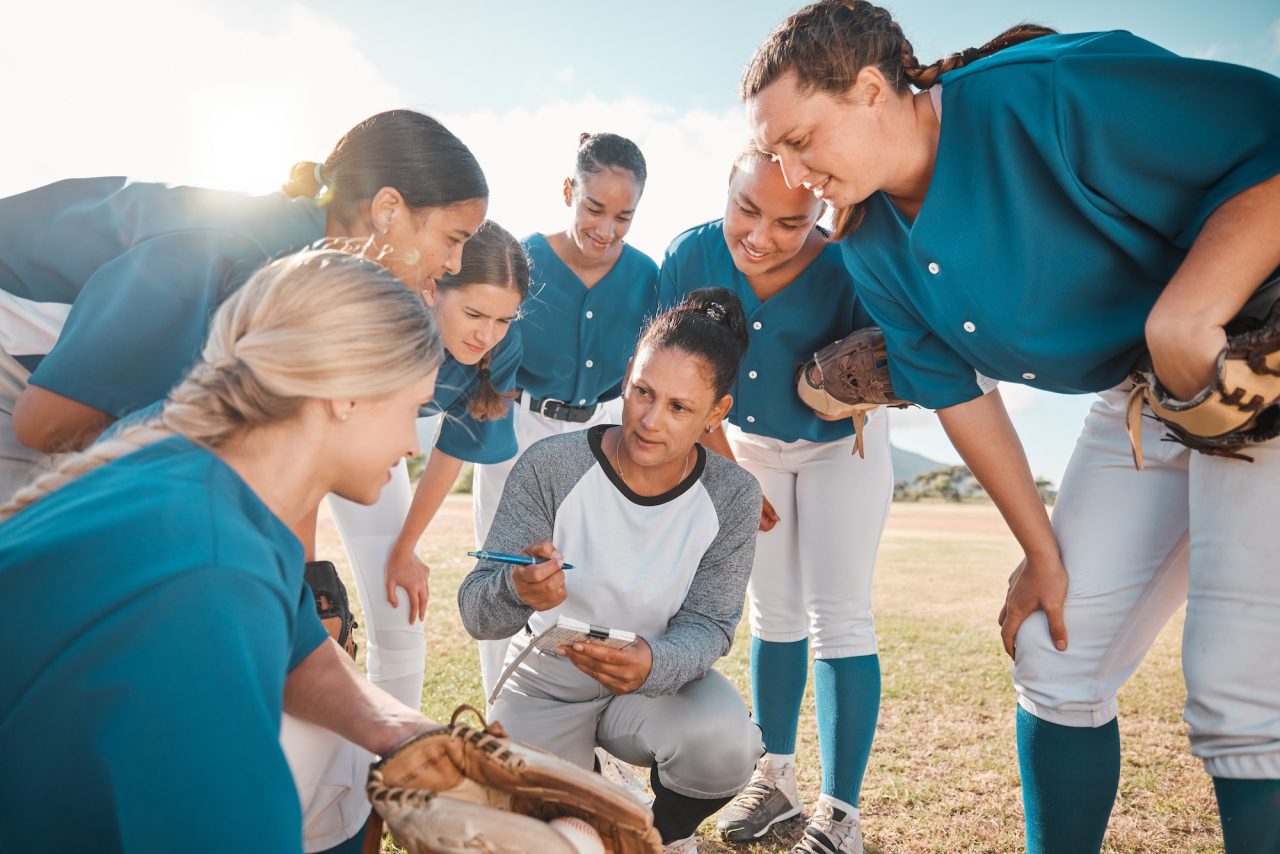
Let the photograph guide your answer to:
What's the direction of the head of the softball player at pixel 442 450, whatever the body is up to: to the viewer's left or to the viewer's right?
to the viewer's right

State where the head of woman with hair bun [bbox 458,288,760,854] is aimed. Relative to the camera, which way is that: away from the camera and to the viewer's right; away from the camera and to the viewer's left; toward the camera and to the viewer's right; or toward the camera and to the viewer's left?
toward the camera and to the viewer's left

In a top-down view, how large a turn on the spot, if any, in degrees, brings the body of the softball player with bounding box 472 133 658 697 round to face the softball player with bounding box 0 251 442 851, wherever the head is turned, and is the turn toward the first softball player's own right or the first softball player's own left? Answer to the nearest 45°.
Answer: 0° — they already face them

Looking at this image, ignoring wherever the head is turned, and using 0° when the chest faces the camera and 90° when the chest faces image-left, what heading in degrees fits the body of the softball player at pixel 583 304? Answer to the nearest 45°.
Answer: approximately 0°

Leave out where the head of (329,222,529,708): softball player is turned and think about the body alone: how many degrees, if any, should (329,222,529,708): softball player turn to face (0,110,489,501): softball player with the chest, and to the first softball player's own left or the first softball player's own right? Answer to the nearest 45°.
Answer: approximately 90° to the first softball player's own right

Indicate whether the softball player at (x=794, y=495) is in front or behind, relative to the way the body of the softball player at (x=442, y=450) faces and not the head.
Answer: in front

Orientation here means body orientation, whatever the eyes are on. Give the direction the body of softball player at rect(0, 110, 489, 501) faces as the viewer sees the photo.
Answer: to the viewer's right
